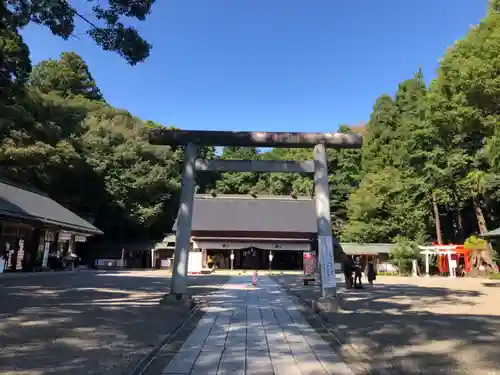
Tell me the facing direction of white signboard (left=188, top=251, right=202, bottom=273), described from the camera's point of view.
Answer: facing the viewer

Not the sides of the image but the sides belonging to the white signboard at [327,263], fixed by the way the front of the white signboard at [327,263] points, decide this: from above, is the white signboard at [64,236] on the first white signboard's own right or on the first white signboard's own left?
on the first white signboard's own right

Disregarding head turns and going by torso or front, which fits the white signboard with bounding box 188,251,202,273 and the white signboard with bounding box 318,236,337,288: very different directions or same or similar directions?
same or similar directions

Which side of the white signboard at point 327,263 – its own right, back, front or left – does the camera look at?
front

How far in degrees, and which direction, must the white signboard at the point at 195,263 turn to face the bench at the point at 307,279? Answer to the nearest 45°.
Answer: approximately 45° to its left

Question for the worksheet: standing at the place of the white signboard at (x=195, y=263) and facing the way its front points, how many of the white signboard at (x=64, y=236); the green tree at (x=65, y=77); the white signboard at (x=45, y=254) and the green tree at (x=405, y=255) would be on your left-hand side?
1

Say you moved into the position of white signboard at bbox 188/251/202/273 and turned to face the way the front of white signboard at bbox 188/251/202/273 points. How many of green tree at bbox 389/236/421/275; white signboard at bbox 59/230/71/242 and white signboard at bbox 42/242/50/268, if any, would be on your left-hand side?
1

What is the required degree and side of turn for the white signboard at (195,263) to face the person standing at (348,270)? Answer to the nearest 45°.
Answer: approximately 45° to its left

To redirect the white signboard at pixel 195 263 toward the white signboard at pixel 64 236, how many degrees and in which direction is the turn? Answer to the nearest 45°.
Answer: approximately 90° to its right

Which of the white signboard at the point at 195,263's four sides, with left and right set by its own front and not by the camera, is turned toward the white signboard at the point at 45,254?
right

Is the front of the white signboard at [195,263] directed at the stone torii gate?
yes

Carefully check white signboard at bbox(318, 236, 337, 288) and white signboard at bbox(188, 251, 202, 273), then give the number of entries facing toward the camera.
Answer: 2

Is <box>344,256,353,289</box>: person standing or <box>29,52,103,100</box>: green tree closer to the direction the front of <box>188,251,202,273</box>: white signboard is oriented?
the person standing
